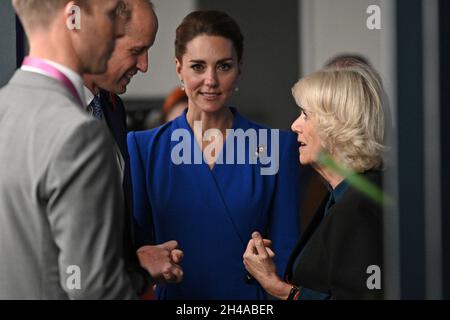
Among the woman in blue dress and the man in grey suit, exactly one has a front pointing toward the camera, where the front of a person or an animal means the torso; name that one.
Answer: the woman in blue dress

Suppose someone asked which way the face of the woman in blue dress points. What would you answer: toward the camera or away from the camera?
toward the camera

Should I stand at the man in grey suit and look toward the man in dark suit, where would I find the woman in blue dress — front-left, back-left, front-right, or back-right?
front-right

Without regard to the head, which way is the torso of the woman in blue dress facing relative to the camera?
toward the camera

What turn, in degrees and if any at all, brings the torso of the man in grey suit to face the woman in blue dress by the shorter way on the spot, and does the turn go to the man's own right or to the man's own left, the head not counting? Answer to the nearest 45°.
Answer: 0° — they already face them

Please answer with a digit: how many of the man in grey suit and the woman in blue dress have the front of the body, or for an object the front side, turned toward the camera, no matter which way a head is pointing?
1

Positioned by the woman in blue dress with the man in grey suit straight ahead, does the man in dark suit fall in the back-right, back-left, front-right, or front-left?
front-right

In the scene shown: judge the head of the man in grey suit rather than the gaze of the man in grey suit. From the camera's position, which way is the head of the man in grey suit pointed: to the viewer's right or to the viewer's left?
to the viewer's right

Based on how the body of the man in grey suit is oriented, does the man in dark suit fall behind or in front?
in front

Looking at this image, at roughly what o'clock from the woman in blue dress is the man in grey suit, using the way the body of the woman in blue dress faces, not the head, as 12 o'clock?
The man in grey suit is roughly at 1 o'clock from the woman in blue dress.

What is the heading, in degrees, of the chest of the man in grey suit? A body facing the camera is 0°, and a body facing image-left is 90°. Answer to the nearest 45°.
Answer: approximately 225°
